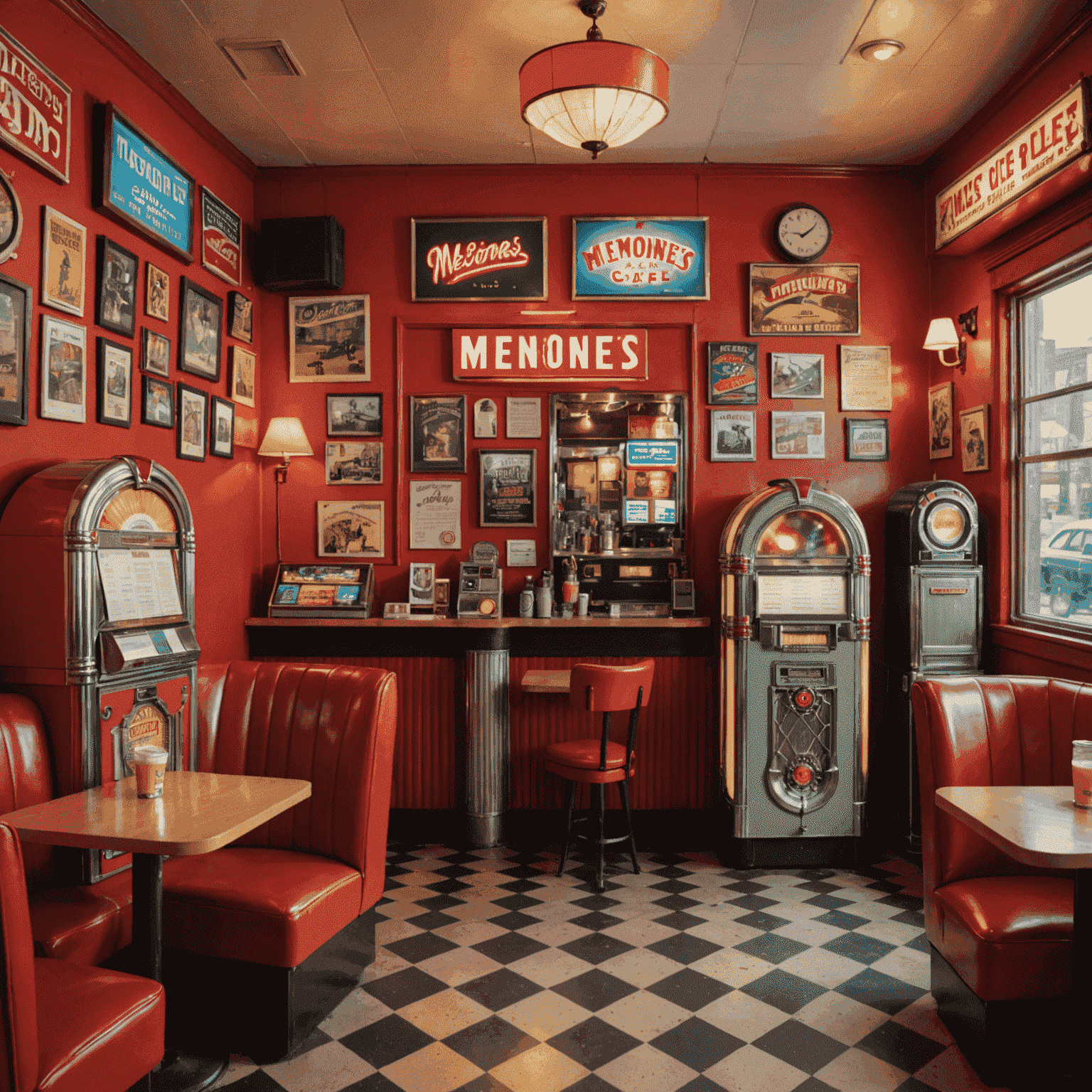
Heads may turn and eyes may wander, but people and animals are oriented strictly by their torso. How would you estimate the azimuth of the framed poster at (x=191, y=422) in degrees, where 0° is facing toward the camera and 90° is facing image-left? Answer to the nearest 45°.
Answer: approximately 315°

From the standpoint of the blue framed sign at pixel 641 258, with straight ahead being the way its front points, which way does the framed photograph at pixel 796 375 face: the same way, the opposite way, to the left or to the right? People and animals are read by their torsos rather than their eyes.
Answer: the same way

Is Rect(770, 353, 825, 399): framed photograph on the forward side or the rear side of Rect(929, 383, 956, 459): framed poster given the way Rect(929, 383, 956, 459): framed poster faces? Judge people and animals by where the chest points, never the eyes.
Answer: on the forward side

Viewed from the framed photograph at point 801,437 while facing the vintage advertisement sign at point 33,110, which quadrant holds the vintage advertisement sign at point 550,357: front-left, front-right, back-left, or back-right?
front-right

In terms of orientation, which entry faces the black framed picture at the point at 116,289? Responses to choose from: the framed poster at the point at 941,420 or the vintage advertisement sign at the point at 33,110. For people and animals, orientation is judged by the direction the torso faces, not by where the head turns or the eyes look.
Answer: the framed poster

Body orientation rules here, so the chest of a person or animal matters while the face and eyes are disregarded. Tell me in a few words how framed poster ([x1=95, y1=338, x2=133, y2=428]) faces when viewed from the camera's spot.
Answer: facing the viewer and to the right of the viewer

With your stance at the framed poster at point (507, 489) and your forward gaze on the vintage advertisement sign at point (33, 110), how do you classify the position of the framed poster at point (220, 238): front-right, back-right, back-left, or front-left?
front-right

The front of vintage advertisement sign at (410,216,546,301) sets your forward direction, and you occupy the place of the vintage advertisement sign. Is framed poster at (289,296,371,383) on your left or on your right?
on your right

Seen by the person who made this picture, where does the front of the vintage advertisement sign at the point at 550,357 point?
facing the viewer

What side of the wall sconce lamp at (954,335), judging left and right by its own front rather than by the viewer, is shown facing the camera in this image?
left

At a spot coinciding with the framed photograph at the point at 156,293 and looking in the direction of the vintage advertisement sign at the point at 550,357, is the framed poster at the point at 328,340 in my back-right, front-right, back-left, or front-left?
front-left

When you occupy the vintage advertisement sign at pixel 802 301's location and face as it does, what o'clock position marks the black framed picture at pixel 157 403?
The black framed picture is roughly at 2 o'clock from the vintage advertisement sign.

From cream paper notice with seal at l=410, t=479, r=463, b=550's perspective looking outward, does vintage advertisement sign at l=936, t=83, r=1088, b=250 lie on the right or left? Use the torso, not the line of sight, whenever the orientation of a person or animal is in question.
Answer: on its left

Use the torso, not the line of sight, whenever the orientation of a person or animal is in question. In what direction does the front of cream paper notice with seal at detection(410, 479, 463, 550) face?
toward the camera

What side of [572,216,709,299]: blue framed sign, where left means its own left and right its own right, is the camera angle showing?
front
